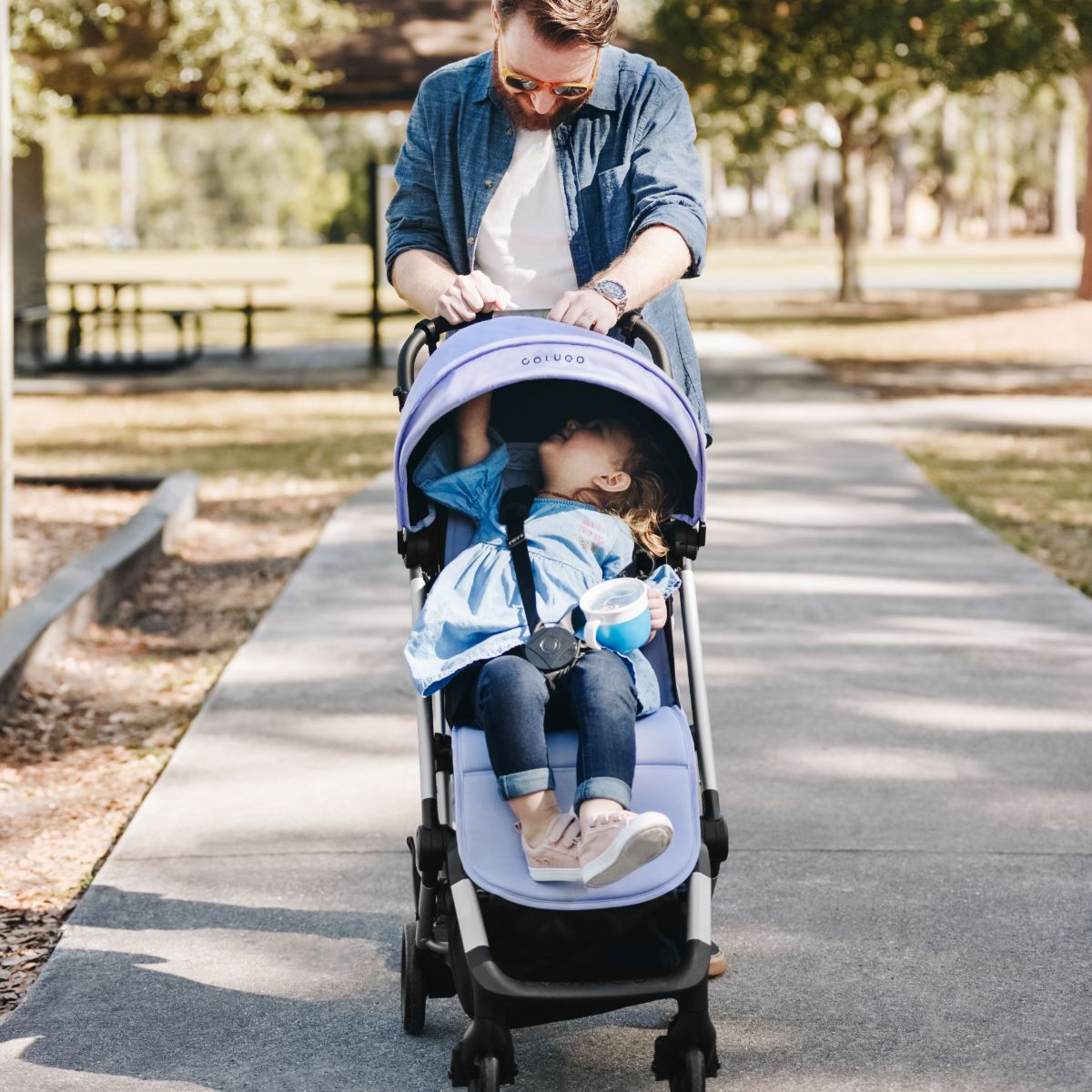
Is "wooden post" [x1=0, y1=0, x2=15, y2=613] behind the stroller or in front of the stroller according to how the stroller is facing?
behind

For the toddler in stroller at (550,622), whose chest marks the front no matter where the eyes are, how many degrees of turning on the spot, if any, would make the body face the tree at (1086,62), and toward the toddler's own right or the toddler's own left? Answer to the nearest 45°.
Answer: approximately 180°

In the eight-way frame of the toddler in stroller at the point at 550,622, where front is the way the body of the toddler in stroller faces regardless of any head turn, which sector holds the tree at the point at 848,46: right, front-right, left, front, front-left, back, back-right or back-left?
back

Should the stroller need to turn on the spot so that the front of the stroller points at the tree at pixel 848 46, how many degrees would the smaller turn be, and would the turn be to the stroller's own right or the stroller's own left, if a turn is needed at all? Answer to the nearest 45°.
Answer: approximately 180°

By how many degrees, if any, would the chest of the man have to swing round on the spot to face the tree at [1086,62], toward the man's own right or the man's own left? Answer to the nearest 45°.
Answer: approximately 180°

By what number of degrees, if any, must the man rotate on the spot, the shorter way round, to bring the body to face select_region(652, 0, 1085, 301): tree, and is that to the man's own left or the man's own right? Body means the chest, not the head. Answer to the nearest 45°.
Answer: approximately 180°

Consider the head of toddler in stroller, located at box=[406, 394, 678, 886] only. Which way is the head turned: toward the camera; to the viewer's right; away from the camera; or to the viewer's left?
to the viewer's left
